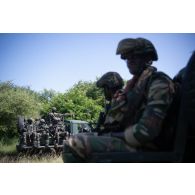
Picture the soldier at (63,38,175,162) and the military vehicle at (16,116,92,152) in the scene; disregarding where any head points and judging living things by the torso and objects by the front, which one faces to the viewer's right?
the military vehicle

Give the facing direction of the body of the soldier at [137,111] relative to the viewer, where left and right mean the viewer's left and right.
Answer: facing to the left of the viewer

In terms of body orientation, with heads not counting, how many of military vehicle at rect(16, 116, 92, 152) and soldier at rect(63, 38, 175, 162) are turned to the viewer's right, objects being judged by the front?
1

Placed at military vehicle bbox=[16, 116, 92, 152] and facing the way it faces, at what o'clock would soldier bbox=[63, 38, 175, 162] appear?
The soldier is roughly at 3 o'clock from the military vehicle.

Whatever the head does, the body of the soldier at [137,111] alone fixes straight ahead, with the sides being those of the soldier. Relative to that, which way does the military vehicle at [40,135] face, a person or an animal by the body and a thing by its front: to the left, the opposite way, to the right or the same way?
the opposite way

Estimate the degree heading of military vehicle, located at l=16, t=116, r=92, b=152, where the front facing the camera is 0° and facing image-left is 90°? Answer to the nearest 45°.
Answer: approximately 270°

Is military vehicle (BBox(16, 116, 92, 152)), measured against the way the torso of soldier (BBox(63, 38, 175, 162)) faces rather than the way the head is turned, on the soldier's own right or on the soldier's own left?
on the soldier's own right

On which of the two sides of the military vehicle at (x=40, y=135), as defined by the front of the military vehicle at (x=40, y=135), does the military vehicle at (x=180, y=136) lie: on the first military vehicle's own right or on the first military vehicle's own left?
on the first military vehicle's own right
